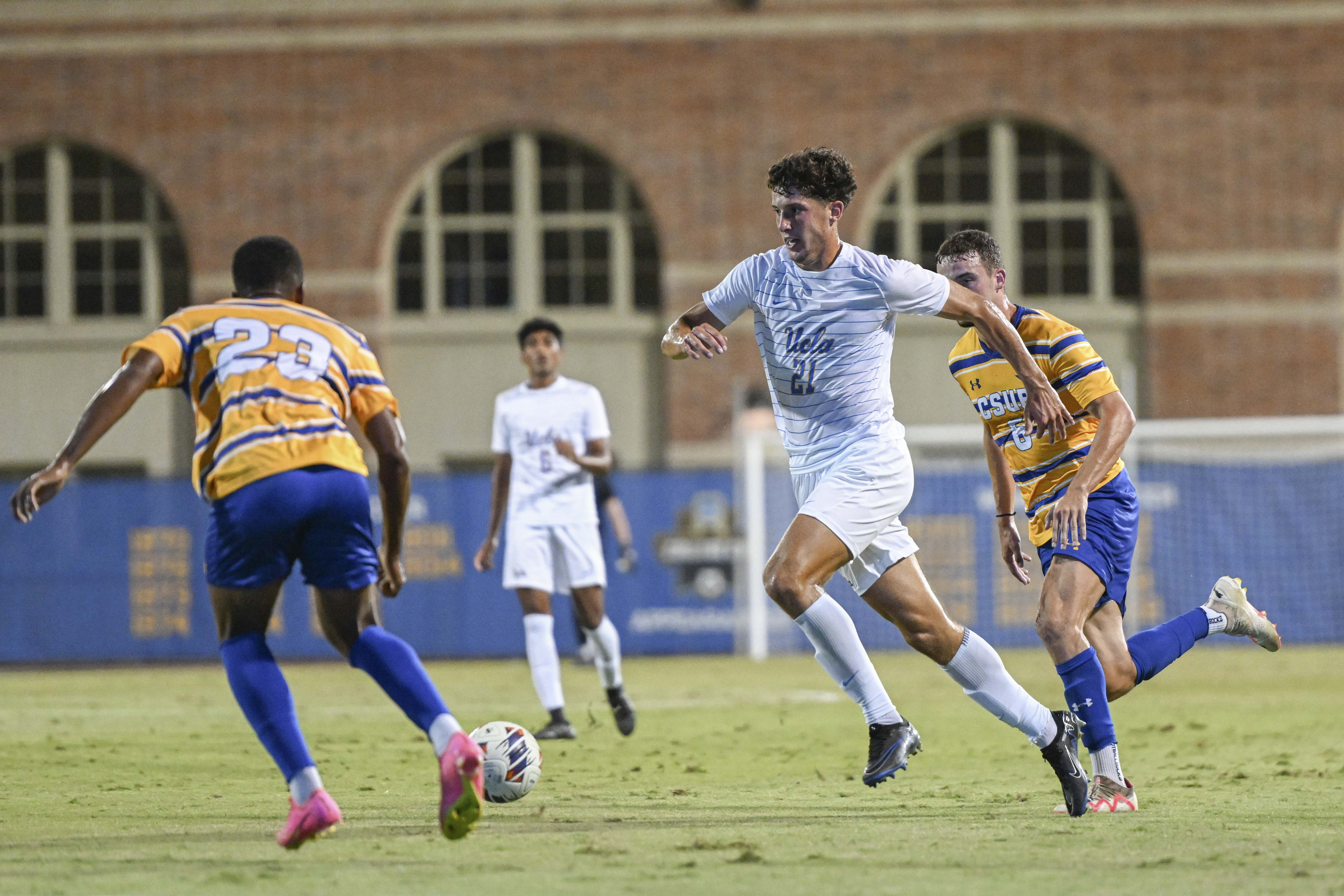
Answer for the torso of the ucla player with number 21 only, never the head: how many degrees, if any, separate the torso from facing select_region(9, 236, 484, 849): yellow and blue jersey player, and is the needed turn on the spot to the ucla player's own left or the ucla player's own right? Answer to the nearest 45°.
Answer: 0° — they already face them

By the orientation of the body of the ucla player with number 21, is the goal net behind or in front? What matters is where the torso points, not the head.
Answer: behind

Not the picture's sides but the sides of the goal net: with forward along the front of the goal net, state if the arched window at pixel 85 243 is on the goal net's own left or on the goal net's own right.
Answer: on the goal net's own right

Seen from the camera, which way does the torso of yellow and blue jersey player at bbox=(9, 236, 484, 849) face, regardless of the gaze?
away from the camera

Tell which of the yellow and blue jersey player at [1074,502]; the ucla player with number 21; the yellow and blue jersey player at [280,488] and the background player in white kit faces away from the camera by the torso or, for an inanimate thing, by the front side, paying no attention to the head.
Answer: the yellow and blue jersey player at [280,488]

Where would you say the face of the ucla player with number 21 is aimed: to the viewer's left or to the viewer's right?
to the viewer's left

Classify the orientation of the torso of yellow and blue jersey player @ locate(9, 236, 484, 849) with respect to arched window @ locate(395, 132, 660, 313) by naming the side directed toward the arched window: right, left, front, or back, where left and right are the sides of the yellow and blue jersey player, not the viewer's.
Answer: front

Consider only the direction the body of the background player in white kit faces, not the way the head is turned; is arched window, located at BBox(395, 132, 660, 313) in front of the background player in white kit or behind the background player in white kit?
behind

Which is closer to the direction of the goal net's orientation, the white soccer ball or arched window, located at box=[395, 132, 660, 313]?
the white soccer ball

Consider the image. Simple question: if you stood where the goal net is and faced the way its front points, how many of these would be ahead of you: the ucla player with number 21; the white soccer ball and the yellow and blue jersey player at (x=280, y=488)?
3

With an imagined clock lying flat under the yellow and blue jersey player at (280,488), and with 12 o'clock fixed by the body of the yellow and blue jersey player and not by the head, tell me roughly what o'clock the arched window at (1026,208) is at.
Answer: The arched window is roughly at 1 o'clock from the yellow and blue jersey player.

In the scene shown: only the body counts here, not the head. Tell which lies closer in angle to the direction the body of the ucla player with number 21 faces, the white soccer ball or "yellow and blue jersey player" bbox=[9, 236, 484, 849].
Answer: the yellow and blue jersey player

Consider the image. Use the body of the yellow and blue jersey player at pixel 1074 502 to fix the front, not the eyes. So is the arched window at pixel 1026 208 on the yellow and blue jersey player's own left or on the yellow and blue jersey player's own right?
on the yellow and blue jersey player's own right
